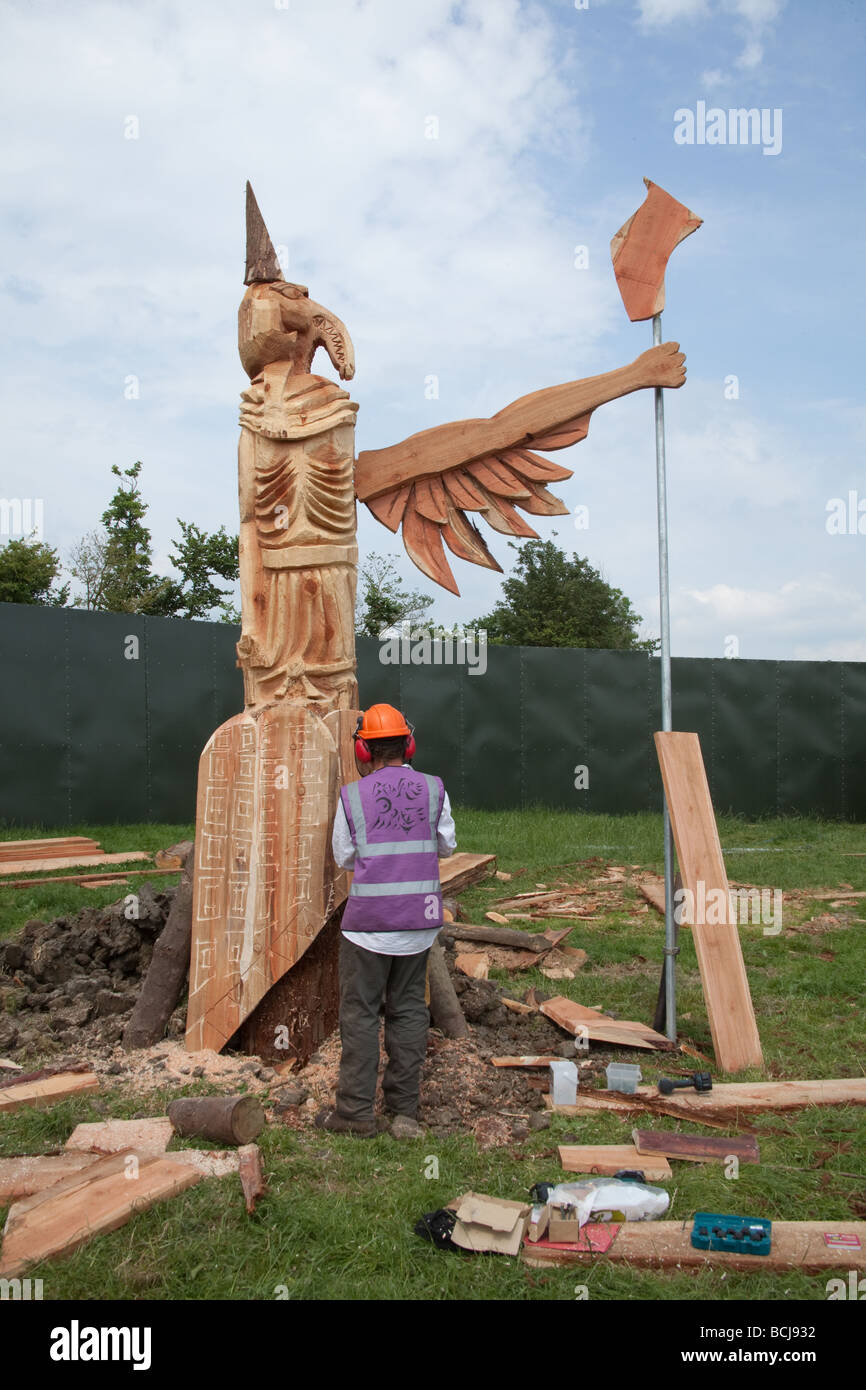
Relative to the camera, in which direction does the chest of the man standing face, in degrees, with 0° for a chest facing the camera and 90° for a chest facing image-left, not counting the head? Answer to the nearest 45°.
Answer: approximately 180°

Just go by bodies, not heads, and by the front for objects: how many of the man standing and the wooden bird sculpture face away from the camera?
1

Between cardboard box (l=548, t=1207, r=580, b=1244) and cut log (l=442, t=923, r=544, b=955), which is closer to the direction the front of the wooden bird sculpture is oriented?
the cardboard box

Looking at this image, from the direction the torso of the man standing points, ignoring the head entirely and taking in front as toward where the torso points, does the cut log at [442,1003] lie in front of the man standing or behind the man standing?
in front

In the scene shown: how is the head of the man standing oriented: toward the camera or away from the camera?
away from the camera

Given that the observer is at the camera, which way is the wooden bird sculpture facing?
facing the viewer and to the right of the viewer

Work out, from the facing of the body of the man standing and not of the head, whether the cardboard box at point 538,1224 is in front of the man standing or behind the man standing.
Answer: behind

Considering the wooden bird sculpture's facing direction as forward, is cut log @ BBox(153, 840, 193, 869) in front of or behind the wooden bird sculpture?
behind

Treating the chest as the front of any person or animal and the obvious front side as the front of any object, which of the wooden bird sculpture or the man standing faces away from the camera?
the man standing

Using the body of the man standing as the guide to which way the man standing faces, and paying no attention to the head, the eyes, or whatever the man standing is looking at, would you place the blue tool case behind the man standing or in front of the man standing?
behind

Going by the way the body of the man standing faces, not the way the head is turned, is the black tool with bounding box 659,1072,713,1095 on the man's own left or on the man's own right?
on the man's own right
